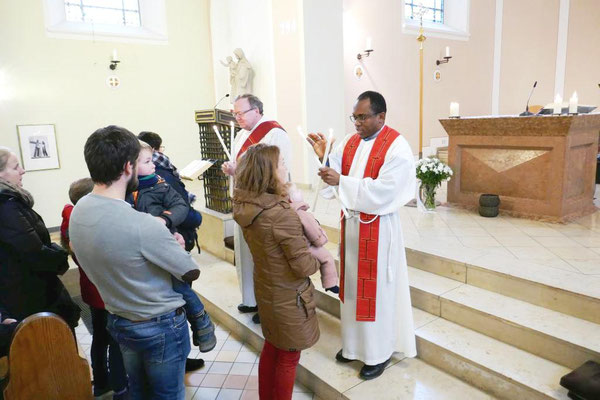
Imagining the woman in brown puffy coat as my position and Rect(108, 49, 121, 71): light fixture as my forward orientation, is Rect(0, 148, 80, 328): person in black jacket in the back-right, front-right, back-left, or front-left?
front-left

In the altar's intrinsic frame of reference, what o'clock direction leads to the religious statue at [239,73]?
The religious statue is roughly at 2 o'clock from the altar.

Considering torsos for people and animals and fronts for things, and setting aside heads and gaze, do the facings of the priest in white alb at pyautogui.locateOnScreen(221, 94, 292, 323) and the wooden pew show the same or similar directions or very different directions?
very different directions

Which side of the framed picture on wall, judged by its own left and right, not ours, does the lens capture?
front

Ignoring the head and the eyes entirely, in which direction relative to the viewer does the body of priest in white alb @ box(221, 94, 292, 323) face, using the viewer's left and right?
facing the viewer and to the left of the viewer

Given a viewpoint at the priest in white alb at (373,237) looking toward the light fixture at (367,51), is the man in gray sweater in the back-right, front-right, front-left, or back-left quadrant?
back-left

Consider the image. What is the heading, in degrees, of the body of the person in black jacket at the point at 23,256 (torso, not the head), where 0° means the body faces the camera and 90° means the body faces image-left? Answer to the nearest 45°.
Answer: approximately 270°

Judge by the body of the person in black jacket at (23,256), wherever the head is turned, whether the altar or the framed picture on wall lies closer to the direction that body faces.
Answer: the altar

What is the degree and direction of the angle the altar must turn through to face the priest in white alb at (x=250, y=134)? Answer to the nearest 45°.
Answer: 0° — it already faces them

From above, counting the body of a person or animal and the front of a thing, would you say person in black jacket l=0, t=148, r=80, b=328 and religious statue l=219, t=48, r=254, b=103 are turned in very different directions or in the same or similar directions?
very different directions

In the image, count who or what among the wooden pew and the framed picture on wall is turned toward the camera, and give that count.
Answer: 1

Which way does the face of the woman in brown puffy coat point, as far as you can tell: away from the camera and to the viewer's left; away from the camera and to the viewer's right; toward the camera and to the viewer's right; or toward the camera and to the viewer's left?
away from the camera and to the viewer's right

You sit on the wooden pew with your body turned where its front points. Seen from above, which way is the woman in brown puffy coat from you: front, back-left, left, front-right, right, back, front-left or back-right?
front

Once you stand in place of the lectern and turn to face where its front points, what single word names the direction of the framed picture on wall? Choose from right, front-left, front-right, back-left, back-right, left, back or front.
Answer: right

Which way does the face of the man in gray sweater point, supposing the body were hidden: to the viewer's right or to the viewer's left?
to the viewer's right

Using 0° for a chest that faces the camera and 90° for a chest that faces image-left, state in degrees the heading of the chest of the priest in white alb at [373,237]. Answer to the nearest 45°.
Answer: approximately 45°

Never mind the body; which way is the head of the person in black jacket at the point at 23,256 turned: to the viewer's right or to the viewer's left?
to the viewer's right
